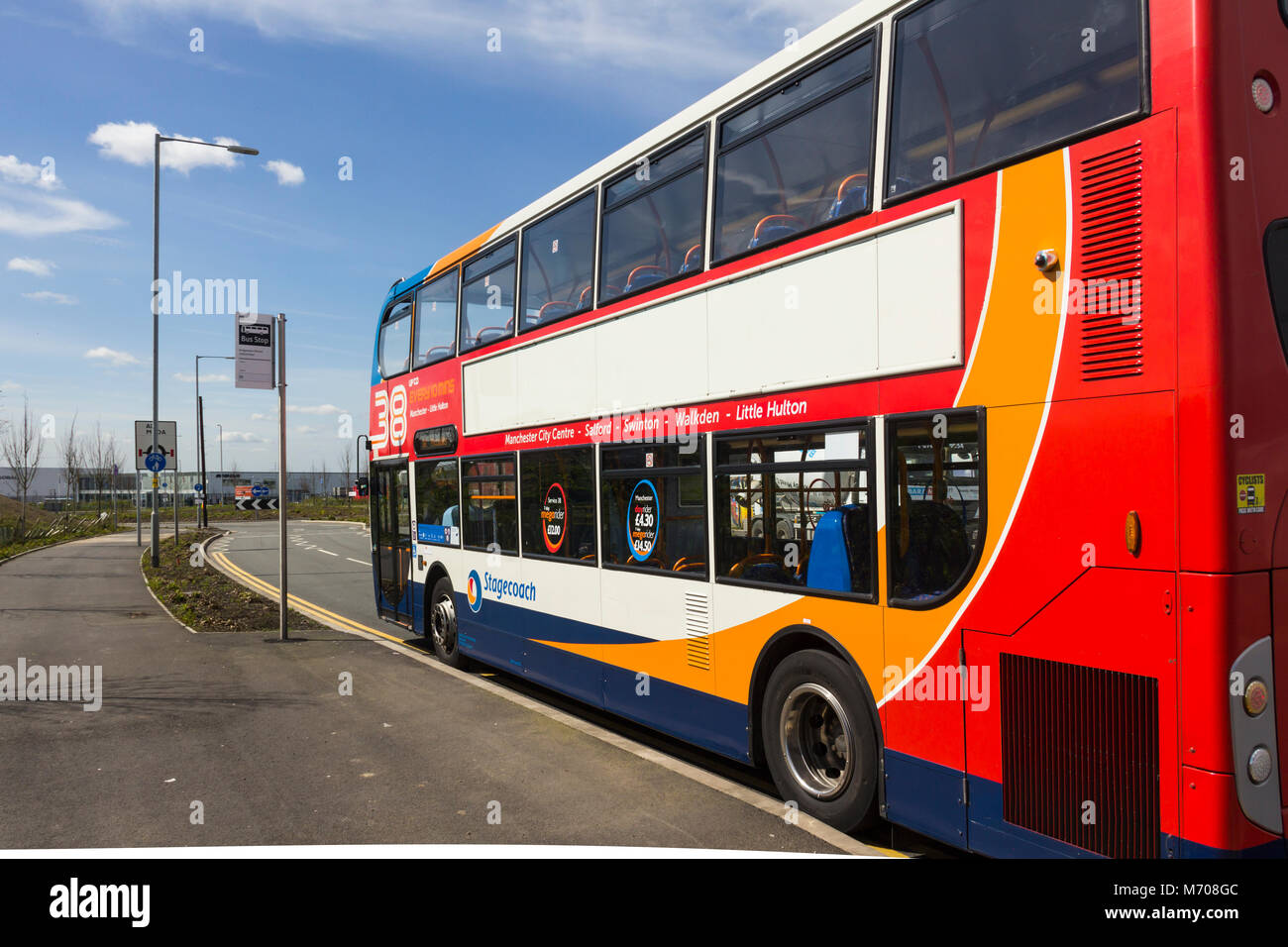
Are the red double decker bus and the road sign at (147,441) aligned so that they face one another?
yes

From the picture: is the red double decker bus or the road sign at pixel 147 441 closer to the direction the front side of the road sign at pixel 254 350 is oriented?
the red double decker bus

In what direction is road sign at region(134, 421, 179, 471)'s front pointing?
toward the camera

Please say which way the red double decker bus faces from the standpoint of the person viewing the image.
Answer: facing away from the viewer and to the left of the viewer

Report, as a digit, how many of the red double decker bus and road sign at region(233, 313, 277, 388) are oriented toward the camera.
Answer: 1

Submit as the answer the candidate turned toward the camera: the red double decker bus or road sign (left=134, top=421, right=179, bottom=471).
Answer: the road sign

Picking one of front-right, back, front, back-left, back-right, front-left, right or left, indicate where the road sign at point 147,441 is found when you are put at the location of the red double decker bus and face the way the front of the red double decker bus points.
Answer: front

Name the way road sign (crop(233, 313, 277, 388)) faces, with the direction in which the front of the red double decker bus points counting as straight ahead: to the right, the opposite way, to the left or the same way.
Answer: the opposite way

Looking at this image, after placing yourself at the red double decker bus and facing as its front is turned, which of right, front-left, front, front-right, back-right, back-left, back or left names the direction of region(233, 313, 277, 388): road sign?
front

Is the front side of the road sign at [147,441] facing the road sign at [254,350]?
yes

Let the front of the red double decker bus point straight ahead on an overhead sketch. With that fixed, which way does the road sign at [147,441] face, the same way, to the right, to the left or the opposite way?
the opposite way

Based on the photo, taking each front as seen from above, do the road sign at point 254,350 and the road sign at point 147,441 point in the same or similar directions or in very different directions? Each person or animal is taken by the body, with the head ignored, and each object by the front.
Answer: same or similar directions

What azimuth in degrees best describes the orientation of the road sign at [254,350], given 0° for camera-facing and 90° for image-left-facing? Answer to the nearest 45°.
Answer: approximately 0°

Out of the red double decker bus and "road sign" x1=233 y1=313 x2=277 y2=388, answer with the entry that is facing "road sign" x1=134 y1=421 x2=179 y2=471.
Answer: the red double decker bus

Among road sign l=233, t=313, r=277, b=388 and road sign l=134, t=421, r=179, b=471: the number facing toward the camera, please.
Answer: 2

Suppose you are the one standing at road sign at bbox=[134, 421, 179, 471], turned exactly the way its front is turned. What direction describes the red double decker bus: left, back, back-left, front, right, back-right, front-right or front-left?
front

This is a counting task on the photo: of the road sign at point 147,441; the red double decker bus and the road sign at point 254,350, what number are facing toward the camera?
2

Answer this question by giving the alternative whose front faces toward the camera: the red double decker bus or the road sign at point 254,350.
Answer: the road sign
